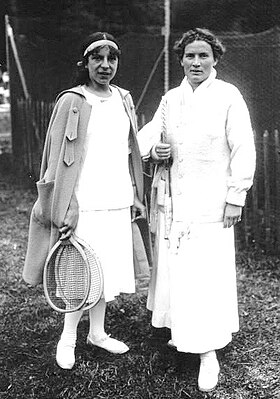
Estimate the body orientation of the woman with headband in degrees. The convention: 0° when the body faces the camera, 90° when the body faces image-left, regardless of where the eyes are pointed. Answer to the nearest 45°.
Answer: approximately 315°

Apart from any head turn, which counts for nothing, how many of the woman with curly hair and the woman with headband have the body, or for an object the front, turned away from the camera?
0

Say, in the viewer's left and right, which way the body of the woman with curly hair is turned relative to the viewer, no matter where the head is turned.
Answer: facing the viewer and to the left of the viewer

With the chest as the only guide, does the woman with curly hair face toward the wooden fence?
no

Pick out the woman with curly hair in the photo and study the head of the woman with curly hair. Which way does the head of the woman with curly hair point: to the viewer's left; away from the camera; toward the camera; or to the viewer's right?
toward the camera

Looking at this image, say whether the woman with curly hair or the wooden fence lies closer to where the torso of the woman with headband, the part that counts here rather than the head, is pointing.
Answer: the woman with curly hair

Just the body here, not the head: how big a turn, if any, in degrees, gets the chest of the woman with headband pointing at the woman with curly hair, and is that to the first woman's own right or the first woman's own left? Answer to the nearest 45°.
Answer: approximately 45° to the first woman's own left
